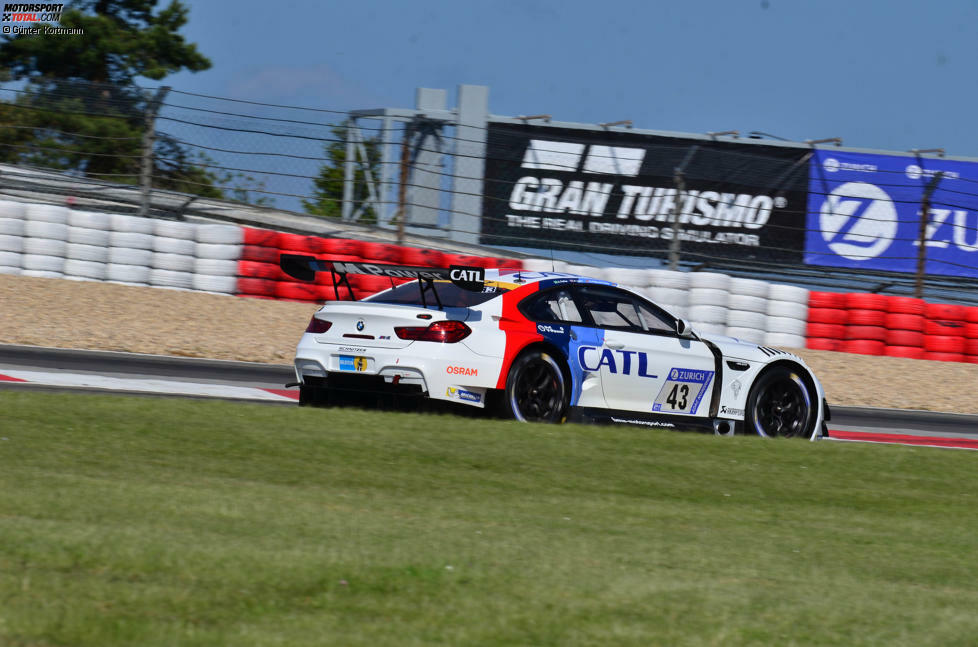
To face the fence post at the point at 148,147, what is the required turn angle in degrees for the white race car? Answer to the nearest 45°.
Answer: approximately 90° to its left

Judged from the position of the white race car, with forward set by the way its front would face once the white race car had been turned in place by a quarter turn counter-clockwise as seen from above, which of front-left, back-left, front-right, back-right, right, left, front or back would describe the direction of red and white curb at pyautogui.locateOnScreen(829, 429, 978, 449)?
right

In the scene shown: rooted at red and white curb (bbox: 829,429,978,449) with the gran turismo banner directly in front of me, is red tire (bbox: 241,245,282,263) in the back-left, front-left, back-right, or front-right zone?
front-left

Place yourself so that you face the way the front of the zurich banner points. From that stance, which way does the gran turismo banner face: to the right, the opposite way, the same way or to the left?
the same way

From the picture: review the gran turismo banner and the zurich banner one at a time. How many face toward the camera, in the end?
2

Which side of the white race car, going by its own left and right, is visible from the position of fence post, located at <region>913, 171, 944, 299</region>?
front

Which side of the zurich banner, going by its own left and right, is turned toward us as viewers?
front

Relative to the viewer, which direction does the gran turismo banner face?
toward the camera

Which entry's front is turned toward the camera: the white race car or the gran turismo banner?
the gran turismo banner

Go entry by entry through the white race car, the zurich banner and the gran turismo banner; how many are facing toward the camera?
2

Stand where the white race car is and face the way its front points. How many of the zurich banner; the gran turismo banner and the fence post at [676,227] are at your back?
0

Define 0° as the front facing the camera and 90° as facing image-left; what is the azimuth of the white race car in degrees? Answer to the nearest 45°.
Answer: approximately 225°
